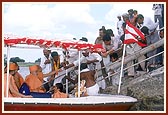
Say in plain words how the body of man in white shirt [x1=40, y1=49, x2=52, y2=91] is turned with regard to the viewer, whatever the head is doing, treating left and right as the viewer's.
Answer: facing the viewer and to the right of the viewer

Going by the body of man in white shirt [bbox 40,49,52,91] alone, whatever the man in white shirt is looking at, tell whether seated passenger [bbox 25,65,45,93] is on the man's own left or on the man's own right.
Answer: on the man's own right
